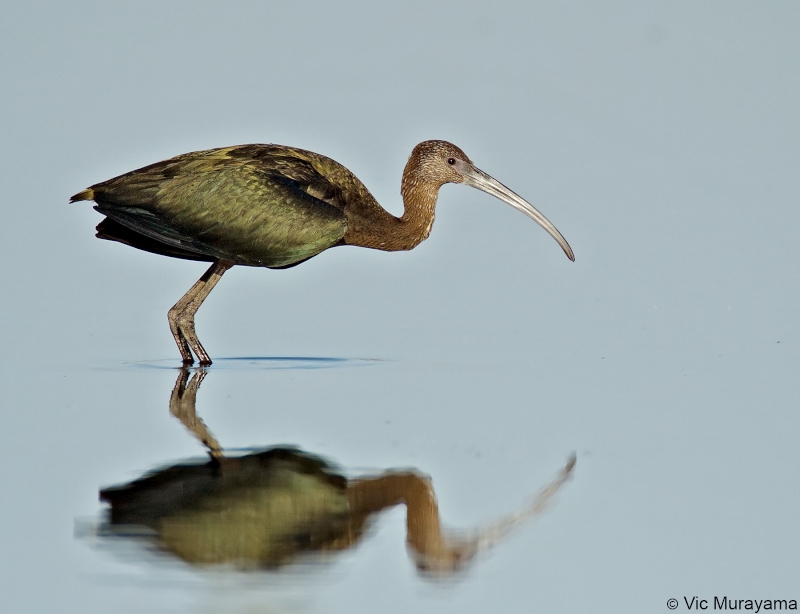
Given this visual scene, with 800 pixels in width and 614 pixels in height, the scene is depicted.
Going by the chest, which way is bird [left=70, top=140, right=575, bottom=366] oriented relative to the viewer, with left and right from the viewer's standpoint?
facing to the right of the viewer
